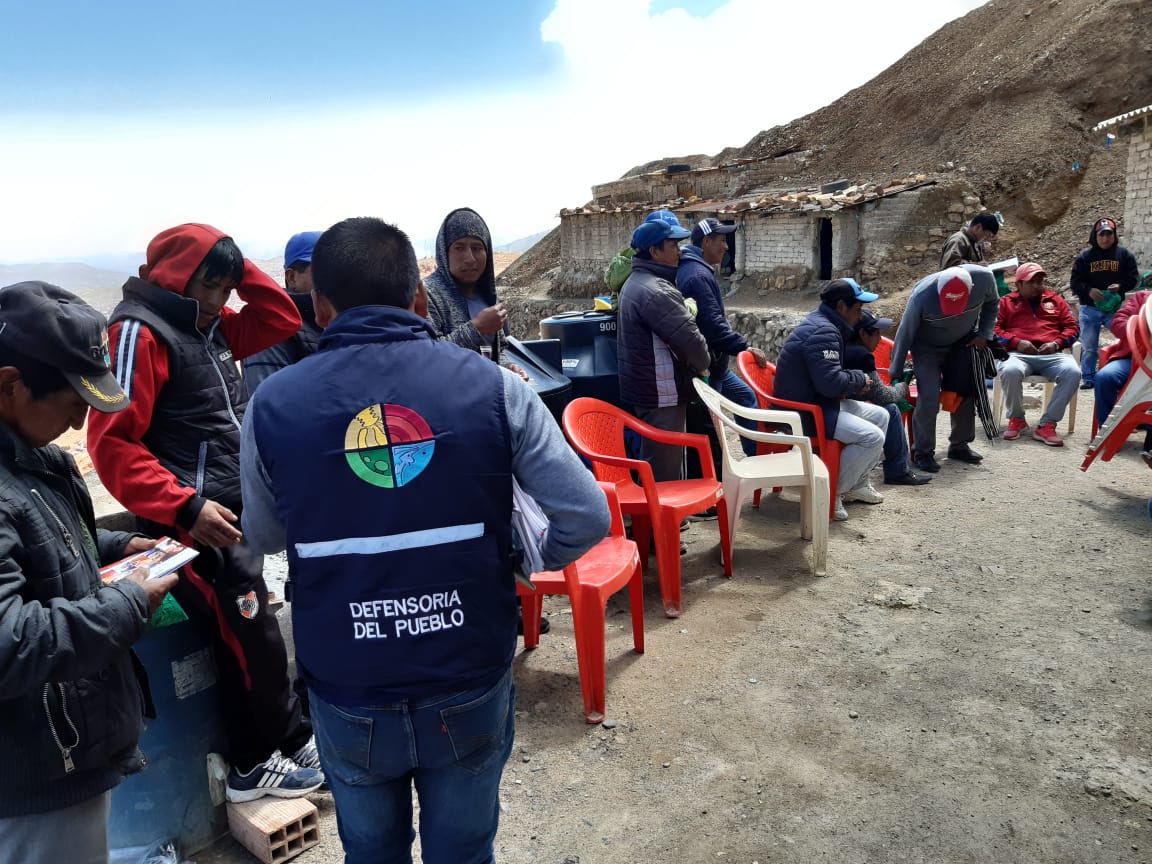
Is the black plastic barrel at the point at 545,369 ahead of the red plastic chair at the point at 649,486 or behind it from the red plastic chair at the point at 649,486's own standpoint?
behind

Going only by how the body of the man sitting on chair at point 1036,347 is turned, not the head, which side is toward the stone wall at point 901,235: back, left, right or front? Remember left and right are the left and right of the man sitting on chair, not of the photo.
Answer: back

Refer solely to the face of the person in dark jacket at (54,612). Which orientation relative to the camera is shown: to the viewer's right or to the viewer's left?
to the viewer's right

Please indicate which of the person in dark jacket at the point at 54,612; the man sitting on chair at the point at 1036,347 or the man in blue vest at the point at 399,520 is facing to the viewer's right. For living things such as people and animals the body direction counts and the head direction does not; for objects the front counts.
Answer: the person in dark jacket

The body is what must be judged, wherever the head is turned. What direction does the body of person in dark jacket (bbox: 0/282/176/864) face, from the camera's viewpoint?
to the viewer's right

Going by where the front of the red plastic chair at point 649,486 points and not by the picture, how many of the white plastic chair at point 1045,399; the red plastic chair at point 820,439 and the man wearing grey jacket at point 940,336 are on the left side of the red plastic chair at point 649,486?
3

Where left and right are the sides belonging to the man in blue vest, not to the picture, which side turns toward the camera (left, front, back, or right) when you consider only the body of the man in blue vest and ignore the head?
back
